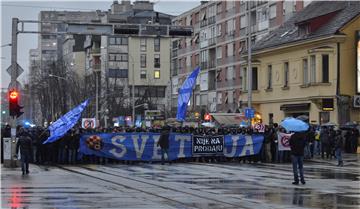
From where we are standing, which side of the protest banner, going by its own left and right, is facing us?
front

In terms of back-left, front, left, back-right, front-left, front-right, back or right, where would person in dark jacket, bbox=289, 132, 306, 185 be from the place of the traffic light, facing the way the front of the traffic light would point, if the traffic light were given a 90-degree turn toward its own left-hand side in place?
front-right

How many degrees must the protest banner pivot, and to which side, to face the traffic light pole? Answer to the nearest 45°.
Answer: approximately 45° to its right

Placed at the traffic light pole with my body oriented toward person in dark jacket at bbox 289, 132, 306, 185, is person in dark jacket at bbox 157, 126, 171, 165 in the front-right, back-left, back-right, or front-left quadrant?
front-left

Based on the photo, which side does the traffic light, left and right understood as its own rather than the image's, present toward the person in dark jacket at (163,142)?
left

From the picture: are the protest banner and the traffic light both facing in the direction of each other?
no

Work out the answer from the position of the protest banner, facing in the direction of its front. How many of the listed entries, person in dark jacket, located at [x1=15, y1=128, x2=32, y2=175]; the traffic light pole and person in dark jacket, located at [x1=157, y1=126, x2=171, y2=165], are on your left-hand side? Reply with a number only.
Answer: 0

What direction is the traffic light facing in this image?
toward the camera

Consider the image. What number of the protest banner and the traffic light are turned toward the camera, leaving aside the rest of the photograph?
2

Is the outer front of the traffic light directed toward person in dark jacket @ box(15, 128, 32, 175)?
yes

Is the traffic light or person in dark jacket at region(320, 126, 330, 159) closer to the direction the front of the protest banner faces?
the traffic light

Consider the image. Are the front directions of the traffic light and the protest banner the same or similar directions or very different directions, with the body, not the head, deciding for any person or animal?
same or similar directions

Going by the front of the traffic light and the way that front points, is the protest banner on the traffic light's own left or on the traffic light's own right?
on the traffic light's own left

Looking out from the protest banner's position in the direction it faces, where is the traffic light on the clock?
The traffic light is roughly at 2 o'clock from the protest banner.

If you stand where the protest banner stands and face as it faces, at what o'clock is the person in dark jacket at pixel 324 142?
The person in dark jacket is roughly at 8 o'clock from the protest banner.
